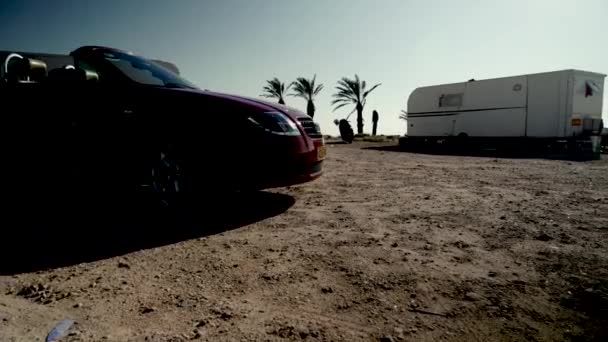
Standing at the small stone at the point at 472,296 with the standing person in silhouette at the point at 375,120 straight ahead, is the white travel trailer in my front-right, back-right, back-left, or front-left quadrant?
front-right

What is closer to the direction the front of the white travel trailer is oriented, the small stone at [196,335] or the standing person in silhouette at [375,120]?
the standing person in silhouette

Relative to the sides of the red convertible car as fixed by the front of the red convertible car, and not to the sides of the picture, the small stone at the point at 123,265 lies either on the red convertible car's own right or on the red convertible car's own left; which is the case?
on the red convertible car's own right

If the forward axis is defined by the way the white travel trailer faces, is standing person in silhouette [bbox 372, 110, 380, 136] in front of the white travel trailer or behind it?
in front

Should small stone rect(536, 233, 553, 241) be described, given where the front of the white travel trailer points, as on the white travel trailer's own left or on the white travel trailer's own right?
on the white travel trailer's own left

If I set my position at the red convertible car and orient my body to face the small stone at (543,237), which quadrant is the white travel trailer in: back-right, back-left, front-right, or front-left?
front-left

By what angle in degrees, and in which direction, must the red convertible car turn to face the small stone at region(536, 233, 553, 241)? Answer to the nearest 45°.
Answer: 0° — it already faces it

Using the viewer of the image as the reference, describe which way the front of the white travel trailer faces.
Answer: facing away from the viewer and to the left of the viewer

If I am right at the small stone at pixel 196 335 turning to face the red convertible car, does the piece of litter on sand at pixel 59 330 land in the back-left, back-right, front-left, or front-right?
front-left

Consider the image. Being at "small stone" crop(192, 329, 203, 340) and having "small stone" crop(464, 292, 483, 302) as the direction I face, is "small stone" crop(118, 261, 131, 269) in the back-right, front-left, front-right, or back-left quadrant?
back-left

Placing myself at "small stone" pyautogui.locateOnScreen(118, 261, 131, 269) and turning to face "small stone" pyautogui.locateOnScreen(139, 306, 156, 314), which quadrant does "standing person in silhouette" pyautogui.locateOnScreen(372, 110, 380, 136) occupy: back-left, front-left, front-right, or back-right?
back-left

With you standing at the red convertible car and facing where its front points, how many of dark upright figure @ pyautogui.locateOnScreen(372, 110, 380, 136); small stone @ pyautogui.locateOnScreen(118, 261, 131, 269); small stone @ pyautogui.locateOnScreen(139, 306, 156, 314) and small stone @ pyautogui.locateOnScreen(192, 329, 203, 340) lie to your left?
1

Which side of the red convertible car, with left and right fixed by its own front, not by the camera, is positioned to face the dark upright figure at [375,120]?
left

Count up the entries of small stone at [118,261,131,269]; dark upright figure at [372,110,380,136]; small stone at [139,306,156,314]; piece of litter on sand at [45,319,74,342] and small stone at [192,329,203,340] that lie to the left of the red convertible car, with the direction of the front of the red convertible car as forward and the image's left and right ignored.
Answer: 1

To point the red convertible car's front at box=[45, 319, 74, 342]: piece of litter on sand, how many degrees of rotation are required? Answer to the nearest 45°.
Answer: approximately 45° to its right
